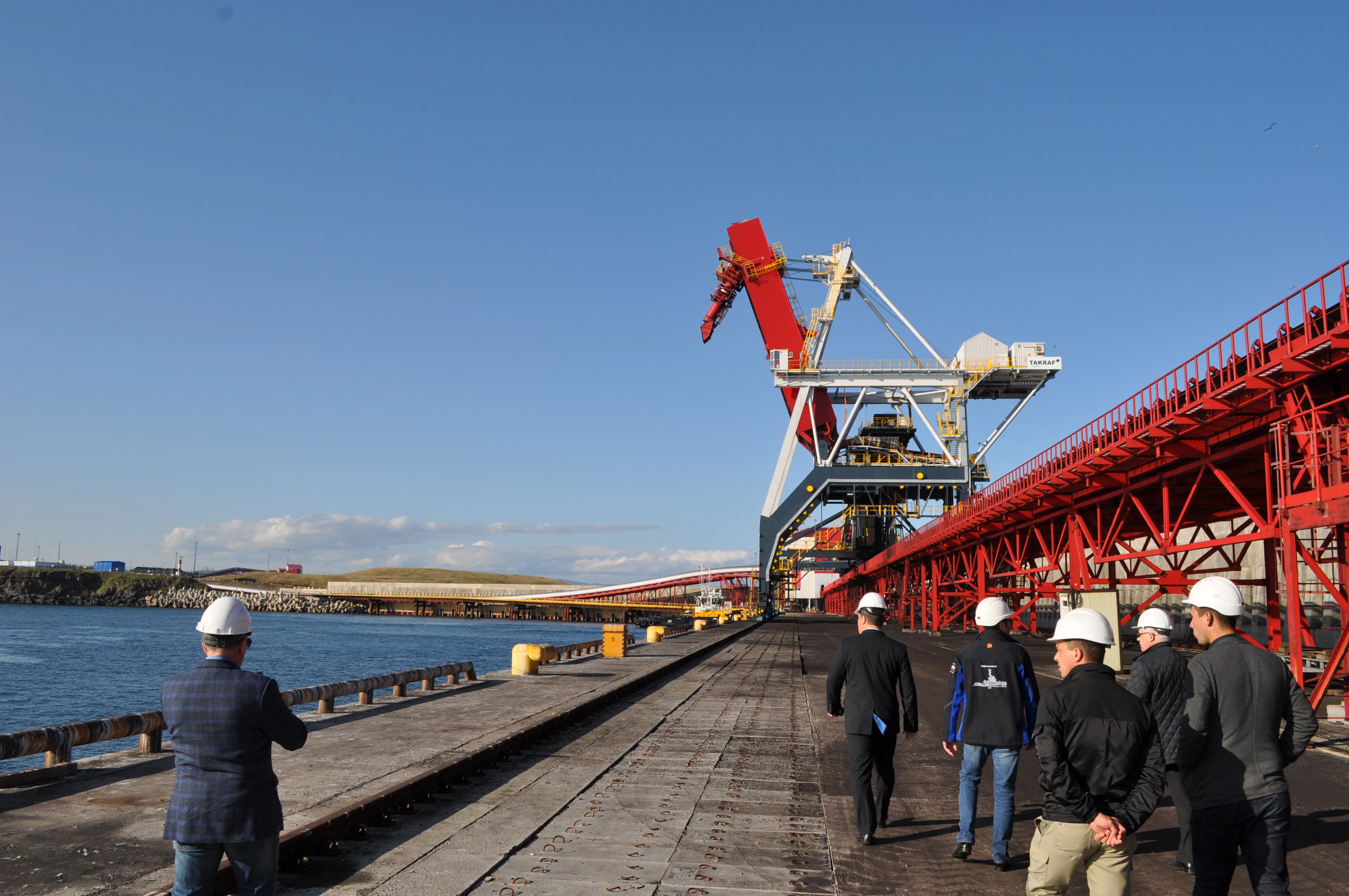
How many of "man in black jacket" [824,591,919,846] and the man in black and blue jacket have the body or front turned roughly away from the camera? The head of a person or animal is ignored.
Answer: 2

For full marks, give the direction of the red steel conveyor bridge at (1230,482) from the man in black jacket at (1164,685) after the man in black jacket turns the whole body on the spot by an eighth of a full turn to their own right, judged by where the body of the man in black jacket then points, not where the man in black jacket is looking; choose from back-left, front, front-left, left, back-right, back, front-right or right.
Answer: front

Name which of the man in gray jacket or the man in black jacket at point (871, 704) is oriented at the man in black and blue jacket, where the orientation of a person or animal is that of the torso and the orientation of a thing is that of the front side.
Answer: the man in gray jacket

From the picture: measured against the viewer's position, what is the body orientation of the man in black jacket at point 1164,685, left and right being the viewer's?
facing away from the viewer and to the left of the viewer

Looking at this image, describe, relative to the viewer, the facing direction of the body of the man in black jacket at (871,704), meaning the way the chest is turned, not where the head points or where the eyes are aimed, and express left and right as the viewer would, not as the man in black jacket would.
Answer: facing away from the viewer

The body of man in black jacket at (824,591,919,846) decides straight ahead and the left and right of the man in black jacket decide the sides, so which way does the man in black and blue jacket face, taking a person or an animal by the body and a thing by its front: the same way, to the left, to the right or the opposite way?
the same way

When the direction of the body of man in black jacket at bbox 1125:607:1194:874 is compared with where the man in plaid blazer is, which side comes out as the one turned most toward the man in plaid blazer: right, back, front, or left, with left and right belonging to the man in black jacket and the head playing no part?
left

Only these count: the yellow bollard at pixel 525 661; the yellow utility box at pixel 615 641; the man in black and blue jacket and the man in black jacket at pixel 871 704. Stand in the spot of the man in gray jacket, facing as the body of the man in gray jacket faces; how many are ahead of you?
4

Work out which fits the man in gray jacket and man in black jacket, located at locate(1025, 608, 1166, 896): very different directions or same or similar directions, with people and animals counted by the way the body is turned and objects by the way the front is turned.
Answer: same or similar directions

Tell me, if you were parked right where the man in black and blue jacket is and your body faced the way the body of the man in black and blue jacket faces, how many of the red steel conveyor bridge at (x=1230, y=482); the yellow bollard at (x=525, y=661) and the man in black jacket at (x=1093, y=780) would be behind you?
1

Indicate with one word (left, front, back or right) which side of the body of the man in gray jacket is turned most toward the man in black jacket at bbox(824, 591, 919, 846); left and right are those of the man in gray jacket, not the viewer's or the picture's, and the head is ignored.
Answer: front

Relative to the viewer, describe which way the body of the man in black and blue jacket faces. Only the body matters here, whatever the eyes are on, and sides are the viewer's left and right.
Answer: facing away from the viewer

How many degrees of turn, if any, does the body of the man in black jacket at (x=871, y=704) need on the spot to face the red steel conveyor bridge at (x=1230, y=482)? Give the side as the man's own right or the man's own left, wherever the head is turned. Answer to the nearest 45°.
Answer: approximately 45° to the man's own right

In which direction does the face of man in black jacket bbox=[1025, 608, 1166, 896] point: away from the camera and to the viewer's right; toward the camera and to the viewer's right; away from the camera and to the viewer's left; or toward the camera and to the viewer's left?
away from the camera and to the viewer's left

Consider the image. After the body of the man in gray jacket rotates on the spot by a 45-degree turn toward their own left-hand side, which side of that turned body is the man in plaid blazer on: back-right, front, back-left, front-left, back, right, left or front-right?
front-left

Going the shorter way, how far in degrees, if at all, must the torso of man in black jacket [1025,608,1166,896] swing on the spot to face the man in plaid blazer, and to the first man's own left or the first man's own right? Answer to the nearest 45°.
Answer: approximately 90° to the first man's own left

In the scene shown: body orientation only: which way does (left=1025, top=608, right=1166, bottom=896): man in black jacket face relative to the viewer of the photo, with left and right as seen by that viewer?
facing away from the viewer and to the left of the viewer

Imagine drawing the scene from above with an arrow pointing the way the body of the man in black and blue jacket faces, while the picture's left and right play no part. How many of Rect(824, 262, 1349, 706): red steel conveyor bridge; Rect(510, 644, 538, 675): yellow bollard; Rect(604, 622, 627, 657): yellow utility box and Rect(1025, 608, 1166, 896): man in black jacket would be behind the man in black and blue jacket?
1

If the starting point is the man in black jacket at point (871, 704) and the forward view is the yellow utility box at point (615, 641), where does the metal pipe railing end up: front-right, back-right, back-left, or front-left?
front-left

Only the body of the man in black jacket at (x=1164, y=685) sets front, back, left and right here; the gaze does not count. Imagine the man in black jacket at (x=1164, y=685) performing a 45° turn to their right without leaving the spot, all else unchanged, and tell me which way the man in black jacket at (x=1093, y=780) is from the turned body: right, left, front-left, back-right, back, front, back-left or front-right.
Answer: back
